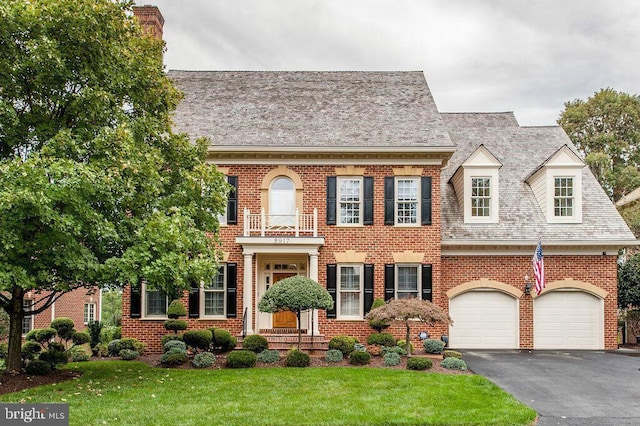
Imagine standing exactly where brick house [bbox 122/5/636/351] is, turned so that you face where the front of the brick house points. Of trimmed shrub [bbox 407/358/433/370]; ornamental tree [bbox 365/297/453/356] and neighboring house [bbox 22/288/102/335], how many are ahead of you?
2

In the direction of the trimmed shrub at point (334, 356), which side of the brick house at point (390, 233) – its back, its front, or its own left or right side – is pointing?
front

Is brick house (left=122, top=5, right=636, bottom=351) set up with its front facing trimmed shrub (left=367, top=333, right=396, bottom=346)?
yes

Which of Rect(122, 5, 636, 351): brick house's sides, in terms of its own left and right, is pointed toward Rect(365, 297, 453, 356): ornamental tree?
front

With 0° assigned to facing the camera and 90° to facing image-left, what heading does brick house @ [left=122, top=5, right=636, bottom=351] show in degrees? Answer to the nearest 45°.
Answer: approximately 0°

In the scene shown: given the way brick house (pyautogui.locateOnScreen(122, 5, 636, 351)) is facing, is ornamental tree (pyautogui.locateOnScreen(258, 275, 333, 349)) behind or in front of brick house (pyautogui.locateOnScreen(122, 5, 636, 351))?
in front

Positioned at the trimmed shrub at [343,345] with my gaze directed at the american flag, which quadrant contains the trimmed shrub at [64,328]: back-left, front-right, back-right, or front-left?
back-left

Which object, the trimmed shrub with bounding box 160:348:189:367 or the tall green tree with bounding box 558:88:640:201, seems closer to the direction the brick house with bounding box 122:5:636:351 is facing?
the trimmed shrub

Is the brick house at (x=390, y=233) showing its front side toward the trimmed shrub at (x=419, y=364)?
yes

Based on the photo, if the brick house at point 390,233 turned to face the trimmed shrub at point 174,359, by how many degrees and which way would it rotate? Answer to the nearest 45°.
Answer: approximately 45° to its right
